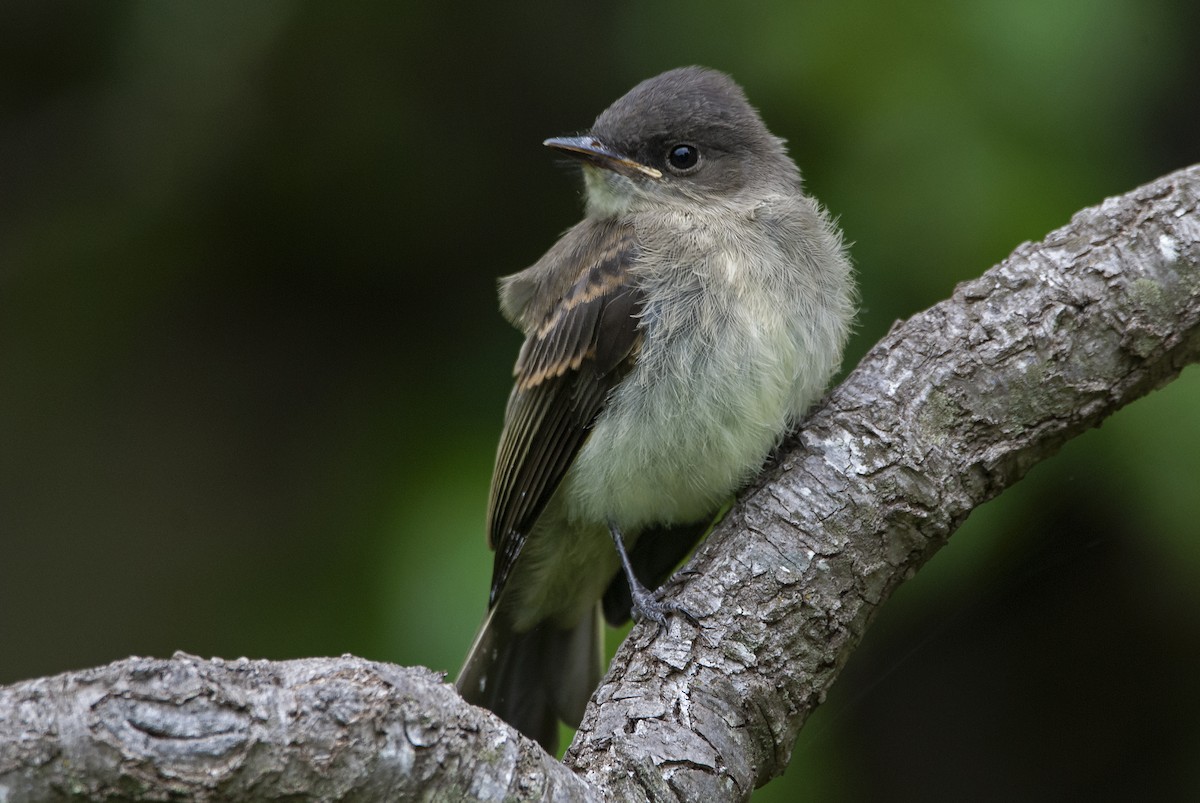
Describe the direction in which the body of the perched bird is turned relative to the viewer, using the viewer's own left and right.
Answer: facing the viewer and to the right of the viewer
